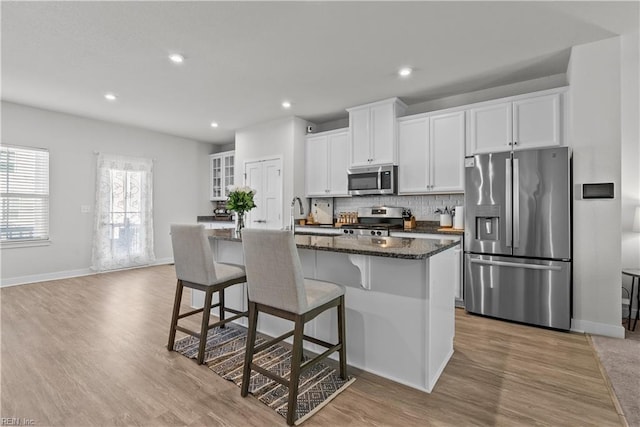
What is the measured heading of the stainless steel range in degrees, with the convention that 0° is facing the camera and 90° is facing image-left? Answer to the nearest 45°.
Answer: approximately 45°

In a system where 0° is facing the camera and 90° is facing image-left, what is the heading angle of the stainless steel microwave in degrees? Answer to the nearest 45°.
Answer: approximately 45°

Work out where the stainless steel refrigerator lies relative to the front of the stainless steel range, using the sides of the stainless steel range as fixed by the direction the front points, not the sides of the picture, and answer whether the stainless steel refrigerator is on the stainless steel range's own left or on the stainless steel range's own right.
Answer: on the stainless steel range's own left

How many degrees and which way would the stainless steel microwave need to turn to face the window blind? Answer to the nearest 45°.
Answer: approximately 45° to its right

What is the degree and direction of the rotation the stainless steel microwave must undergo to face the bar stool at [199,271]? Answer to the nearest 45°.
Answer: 0° — it already faces it

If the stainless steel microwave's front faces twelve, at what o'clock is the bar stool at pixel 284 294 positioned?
The bar stool is roughly at 11 o'clock from the stainless steel microwave.

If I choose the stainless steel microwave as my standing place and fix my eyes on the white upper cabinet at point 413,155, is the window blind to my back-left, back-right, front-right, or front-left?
back-right
